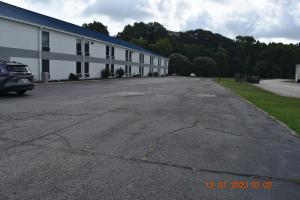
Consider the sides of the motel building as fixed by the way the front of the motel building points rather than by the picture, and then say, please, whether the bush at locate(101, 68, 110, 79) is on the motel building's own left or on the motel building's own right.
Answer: on the motel building's own left

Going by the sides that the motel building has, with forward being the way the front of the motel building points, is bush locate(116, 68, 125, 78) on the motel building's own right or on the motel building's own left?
on the motel building's own left

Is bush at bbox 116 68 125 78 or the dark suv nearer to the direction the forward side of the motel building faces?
the dark suv

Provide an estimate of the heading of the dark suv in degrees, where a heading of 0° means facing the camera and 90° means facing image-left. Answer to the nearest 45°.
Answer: approximately 135°

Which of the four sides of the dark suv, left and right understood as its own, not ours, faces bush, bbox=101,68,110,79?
right

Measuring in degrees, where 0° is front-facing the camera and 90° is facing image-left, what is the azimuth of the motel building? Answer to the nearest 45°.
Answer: approximately 315°

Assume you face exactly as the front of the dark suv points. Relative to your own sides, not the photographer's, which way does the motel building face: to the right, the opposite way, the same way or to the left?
the opposite way
